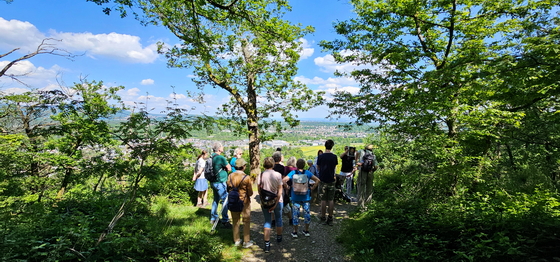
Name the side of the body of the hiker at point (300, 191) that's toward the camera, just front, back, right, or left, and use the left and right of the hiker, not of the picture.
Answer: back

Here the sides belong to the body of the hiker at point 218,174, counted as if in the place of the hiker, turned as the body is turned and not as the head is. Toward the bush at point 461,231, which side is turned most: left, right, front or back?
right

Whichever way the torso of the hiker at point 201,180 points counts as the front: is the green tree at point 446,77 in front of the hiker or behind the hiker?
in front

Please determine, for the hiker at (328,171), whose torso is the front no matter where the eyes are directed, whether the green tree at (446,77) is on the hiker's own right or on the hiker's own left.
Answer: on the hiker's own right

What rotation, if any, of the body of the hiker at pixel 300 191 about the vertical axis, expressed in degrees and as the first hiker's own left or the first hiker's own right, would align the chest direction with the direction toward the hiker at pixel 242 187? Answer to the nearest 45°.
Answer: approximately 135° to the first hiker's own left

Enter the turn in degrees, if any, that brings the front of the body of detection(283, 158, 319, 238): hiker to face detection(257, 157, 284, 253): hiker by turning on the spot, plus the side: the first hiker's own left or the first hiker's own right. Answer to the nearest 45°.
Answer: approximately 135° to the first hiker's own left

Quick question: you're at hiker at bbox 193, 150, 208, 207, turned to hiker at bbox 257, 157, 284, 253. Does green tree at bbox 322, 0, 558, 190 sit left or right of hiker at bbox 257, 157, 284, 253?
left

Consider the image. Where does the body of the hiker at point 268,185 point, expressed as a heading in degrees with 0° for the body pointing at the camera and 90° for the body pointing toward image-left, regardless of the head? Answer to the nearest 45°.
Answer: approximately 180°

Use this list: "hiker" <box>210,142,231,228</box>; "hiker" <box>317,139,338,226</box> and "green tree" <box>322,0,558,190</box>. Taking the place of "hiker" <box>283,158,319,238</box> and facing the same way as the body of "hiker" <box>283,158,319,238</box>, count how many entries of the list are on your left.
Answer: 1

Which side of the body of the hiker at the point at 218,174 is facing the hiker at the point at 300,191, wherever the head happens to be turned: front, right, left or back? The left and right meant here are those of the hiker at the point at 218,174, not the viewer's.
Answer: right
